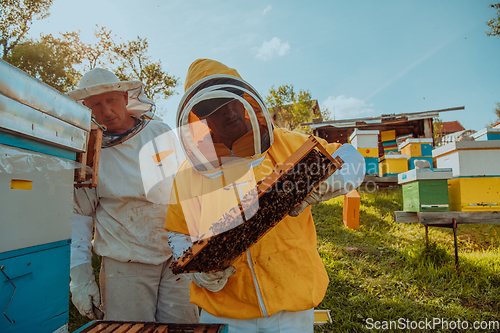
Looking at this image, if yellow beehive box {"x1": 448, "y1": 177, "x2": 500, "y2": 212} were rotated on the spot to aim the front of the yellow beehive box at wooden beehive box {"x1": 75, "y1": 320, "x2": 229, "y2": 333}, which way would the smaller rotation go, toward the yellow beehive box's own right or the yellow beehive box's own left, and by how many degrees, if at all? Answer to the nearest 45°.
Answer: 0° — it already faces it

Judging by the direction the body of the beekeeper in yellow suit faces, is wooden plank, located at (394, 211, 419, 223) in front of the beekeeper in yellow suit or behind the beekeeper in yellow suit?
behind

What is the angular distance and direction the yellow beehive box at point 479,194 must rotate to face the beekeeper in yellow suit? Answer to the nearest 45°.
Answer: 0° — it already faces them

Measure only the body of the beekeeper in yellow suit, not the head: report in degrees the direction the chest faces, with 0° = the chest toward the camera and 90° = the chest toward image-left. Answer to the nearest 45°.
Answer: approximately 0°

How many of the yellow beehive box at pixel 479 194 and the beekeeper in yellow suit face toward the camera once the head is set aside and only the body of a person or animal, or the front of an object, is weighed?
2

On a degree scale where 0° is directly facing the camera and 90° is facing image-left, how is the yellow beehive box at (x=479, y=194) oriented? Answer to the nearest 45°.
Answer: approximately 0°

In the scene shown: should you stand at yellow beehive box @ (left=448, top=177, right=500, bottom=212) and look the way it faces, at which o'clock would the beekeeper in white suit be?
The beekeeper in white suit is roughly at 1 o'clock from the yellow beehive box.

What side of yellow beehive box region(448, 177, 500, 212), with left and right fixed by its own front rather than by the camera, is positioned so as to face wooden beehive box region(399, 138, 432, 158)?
back

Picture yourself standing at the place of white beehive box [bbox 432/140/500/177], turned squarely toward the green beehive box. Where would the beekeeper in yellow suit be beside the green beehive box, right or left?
left
